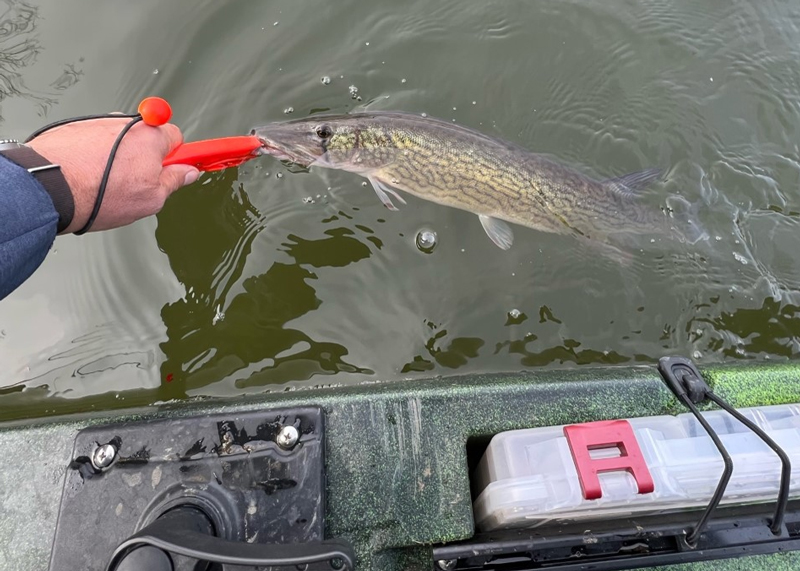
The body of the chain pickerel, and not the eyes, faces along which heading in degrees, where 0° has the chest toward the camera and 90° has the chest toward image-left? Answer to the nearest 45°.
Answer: approximately 90°

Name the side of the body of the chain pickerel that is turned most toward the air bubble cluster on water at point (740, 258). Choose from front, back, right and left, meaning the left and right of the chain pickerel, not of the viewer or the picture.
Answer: back
